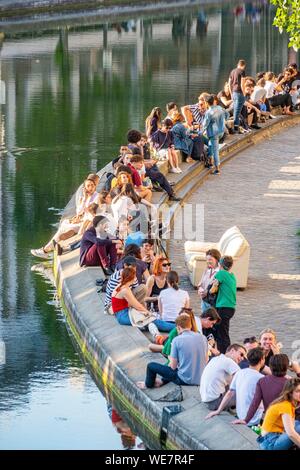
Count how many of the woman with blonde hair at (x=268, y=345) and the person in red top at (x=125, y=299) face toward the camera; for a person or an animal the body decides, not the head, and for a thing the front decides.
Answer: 1

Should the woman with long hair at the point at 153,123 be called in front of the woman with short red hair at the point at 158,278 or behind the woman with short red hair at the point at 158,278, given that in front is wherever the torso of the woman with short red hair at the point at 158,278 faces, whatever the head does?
behind

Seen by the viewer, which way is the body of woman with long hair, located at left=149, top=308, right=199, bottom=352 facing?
to the viewer's left

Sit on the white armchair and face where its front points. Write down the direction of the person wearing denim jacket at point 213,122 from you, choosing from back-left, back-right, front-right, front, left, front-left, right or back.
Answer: back-right

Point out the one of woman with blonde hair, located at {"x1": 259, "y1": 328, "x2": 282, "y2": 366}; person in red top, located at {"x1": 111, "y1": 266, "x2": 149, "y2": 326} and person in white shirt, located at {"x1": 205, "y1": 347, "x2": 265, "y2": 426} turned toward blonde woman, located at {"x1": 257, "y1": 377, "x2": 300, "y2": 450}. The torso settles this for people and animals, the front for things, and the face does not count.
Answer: the woman with blonde hair

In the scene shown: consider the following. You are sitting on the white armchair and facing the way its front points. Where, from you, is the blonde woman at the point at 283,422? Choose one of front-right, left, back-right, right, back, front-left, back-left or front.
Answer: front-left
